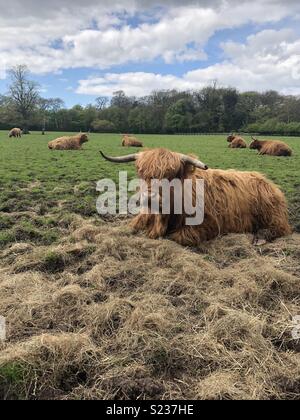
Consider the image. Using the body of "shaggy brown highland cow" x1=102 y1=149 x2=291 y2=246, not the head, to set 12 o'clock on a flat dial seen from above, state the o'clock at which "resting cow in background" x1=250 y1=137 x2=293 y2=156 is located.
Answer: The resting cow in background is roughly at 5 o'clock from the shaggy brown highland cow.

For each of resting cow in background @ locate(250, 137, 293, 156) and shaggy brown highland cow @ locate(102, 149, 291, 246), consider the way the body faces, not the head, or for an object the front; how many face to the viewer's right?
0

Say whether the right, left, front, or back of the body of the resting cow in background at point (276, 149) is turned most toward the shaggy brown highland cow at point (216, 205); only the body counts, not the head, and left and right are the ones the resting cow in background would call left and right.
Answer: left

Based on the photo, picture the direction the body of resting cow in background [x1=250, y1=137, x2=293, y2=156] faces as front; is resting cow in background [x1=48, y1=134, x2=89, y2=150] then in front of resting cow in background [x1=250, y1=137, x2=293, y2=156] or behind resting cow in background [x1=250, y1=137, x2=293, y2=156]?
in front

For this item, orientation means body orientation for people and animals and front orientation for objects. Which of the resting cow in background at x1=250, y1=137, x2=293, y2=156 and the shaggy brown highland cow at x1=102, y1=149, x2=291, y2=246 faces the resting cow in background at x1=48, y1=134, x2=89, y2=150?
the resting cow in background at x1=250, y1=137, x2=293, y2=156

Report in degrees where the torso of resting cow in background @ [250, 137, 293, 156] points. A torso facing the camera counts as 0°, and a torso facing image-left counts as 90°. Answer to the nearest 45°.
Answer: approximately 90°

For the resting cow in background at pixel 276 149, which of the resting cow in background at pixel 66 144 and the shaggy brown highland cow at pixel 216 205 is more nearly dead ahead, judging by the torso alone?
the resting cow in background
